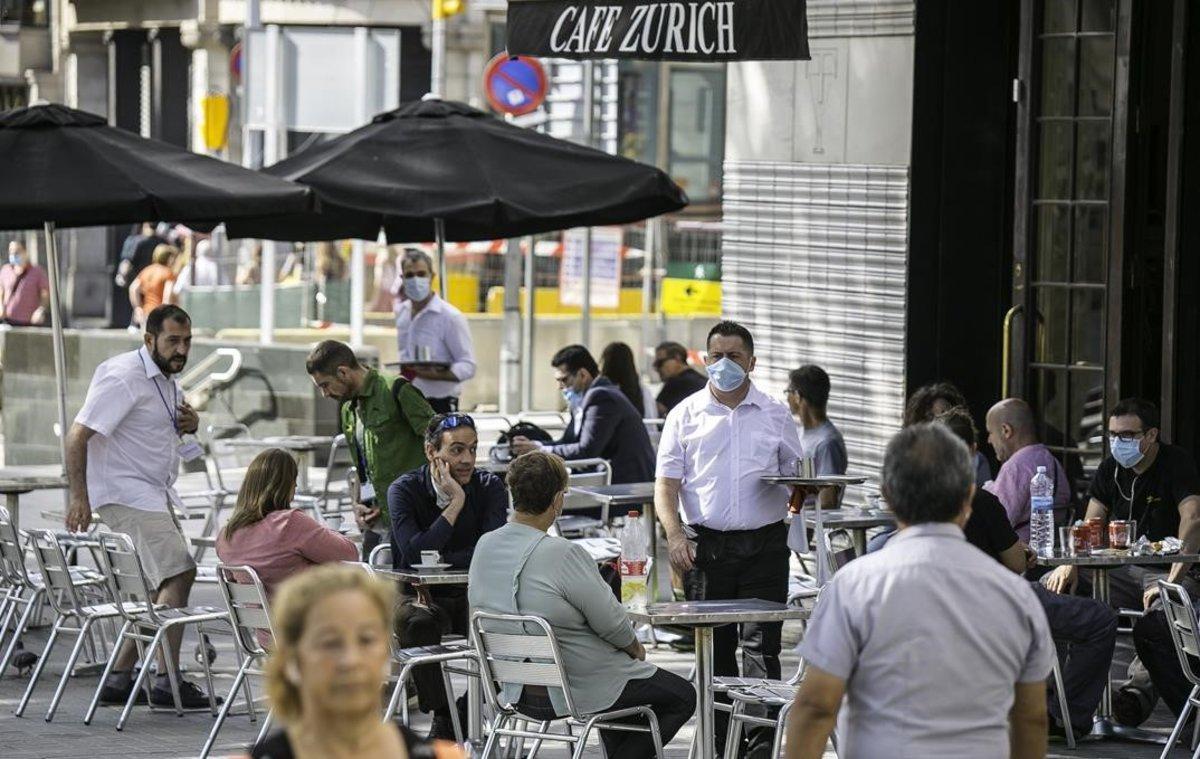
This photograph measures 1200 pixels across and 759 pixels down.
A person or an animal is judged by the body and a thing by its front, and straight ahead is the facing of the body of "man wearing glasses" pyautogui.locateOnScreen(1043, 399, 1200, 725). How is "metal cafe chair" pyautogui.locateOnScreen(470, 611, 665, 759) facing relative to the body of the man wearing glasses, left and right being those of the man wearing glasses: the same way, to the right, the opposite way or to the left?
the opposite way

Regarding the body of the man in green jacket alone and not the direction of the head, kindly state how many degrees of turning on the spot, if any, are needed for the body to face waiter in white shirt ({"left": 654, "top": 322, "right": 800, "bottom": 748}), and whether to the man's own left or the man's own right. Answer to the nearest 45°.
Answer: approximately 90° to the man's own left

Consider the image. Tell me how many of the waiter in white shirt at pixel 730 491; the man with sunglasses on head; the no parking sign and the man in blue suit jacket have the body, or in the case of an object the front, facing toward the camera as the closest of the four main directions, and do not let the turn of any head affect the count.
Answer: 3

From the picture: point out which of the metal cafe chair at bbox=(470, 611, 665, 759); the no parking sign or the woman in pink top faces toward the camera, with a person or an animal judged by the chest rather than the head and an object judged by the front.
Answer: the no parking sign

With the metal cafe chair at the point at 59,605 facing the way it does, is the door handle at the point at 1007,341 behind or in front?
in front

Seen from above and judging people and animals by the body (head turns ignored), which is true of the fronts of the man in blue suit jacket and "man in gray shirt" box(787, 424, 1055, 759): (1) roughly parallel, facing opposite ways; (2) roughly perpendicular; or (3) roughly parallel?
roughly perpendicular

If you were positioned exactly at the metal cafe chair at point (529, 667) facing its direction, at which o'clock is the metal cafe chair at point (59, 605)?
the metal cafe chair at point (59, 605) is roughly at 9 o'clock from the metal cafe chair at point (529, 667).

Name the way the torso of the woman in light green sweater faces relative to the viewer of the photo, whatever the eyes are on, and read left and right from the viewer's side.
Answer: facing away from the viewer and to the right of the viewer

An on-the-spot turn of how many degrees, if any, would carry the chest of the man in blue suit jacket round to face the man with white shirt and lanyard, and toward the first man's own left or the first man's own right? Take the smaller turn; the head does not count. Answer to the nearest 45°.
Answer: approximately 45° to the first man's own left

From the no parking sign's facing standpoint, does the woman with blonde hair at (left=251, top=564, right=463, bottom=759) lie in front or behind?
in front

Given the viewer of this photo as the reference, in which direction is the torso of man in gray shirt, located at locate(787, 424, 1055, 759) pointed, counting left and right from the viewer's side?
facing away from the viewer

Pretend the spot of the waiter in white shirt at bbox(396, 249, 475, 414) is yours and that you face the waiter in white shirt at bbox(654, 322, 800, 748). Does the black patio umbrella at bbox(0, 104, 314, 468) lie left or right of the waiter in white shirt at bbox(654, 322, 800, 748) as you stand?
right
